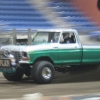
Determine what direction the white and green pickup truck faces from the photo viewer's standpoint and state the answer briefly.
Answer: facing the viewer and to the left of the viewer
